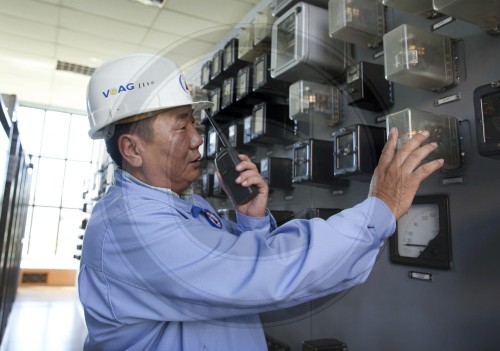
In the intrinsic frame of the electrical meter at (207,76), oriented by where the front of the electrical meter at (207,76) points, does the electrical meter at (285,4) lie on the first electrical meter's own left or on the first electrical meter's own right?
on the first electrical meter's own left

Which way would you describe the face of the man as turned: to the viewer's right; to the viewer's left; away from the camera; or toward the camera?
to the viewer's right

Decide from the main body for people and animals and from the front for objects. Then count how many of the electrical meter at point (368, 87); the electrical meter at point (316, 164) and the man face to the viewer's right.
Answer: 1

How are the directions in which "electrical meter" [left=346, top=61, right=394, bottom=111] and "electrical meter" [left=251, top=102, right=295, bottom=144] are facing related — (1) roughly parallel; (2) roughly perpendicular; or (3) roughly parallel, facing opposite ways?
roughly parallel

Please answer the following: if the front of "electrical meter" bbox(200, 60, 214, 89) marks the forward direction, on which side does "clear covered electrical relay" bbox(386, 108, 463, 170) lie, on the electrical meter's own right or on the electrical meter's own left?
on the electrical meter's own left

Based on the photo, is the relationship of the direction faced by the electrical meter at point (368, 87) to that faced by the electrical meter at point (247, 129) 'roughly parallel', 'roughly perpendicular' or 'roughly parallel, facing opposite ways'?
roughly parallel

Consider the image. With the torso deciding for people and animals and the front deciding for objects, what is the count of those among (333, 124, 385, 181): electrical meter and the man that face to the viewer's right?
1

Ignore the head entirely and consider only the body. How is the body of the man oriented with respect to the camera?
to the viewer's right

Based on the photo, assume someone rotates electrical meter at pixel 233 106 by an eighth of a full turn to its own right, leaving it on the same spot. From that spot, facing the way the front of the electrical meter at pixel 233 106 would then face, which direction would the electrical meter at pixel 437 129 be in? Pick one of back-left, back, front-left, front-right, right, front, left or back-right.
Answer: back-left

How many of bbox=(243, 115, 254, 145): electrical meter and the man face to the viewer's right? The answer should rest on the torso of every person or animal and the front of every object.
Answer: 1

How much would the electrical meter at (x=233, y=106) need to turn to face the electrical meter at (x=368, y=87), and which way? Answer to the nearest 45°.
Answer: approximately 90° to its left

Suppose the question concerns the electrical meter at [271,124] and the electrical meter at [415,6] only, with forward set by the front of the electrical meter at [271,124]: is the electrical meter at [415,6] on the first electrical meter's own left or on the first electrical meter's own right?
on the first electrical meter's own left

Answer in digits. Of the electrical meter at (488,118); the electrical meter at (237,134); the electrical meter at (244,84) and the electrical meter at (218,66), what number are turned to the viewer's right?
0

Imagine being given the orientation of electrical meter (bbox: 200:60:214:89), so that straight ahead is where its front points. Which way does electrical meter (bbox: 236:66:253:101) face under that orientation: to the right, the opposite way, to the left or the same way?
the same way

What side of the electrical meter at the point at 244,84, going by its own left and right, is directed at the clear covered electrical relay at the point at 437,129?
left

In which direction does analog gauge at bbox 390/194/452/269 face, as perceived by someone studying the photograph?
facing the viewer and to the left of the viewer

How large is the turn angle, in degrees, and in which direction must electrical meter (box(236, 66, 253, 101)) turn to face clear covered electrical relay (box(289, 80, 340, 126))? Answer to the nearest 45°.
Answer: approximately 90° to its left
